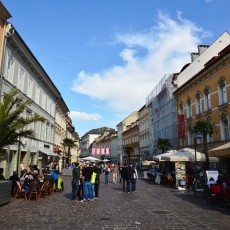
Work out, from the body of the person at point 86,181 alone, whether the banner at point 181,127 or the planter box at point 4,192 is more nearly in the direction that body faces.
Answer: the banner

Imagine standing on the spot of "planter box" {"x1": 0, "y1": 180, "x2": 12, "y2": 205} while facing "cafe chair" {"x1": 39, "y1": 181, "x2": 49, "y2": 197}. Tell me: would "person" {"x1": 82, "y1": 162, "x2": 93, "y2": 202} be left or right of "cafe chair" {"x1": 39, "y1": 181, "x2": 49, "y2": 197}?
right

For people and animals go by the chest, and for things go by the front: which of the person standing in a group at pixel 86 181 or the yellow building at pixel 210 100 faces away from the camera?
the person standing in a group

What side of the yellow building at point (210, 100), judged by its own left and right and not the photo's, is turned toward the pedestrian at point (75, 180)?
front

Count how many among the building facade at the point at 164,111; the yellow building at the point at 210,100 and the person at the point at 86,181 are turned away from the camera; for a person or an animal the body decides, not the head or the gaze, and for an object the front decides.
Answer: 1

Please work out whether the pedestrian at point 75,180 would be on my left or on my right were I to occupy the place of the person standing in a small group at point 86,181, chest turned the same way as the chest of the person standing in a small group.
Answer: on my left

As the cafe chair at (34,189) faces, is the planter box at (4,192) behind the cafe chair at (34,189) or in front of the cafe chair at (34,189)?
behind

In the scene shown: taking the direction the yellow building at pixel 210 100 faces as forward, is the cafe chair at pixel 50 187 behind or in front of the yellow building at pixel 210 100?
in front

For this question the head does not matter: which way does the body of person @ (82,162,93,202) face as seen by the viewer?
away from the camera

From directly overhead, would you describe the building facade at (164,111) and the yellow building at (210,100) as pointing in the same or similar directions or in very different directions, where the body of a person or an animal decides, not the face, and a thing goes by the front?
same or similar directions

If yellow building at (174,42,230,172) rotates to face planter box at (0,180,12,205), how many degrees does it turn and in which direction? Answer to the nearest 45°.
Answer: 0° — it already faces it

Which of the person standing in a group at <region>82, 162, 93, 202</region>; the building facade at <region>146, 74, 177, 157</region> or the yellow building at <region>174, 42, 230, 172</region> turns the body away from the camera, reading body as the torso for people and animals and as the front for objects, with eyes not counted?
the person standing in a group

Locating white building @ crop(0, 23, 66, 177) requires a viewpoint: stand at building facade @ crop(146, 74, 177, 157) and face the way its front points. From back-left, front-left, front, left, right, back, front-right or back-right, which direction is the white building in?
front

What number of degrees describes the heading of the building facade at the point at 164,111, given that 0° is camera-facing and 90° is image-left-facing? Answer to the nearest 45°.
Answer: approximately 45°

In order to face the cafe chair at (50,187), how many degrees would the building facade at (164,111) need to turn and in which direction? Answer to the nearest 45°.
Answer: approximately 45° to its left

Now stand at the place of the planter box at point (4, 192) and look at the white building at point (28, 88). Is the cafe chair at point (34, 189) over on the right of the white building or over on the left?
right
